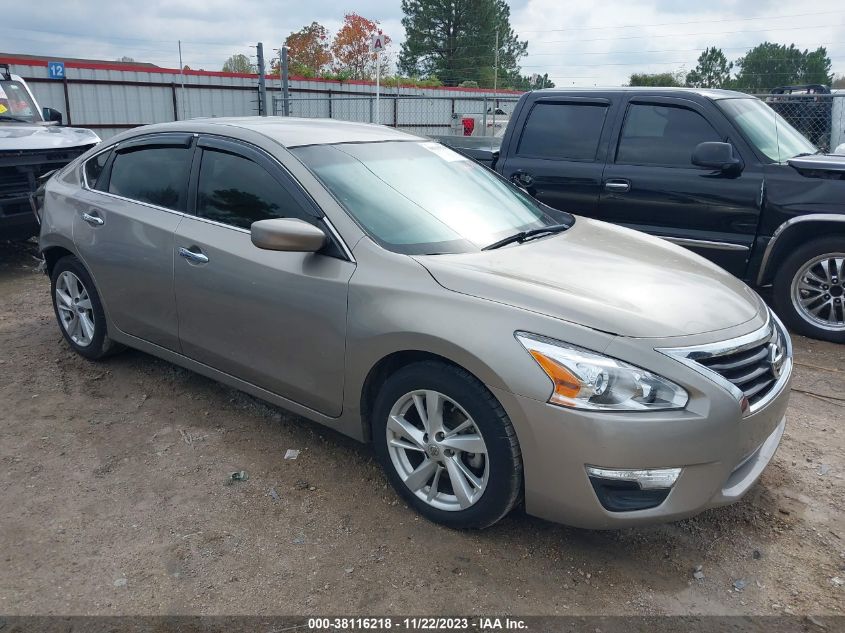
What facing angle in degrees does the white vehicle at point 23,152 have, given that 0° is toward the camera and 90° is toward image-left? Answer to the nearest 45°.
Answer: approximately 315°

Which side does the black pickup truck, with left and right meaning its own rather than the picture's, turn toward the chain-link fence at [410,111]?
back

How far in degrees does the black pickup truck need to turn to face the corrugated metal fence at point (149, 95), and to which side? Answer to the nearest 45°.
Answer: approximately 180°

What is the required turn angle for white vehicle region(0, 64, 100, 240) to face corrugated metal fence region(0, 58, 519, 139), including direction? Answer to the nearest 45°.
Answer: approximately 135° to its left

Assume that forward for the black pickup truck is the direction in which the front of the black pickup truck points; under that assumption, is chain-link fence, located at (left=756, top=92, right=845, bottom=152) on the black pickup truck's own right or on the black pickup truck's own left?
on the black pickup truck's own left

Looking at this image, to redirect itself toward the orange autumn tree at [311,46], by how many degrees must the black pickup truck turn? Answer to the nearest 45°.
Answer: approximately 180°

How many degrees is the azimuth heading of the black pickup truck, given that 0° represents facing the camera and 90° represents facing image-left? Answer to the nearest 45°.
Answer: approximately 315°

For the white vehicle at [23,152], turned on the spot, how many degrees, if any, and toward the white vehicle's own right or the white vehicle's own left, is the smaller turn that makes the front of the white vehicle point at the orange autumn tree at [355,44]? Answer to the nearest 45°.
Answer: approximately 90° to the white vehicle's own left
